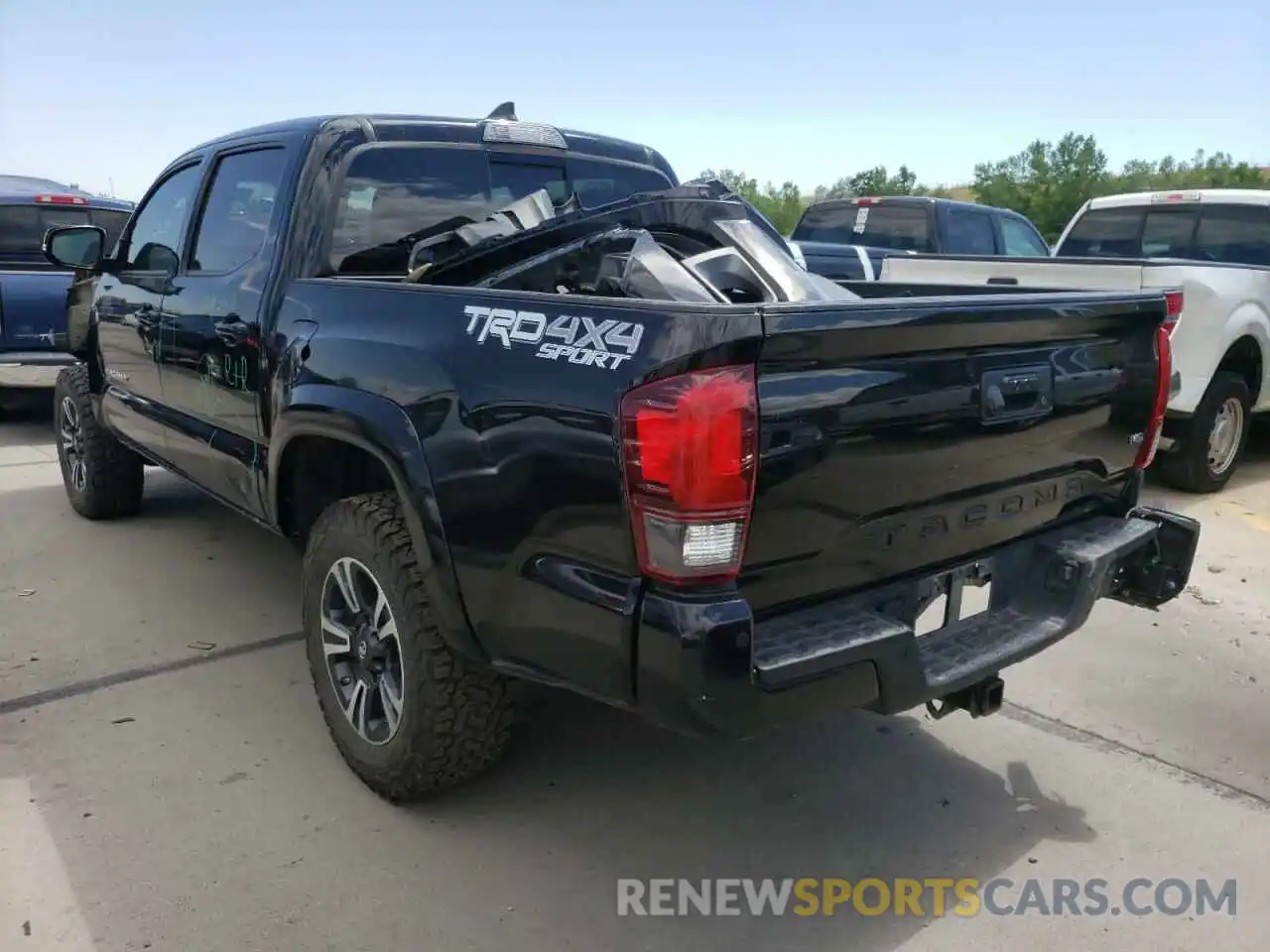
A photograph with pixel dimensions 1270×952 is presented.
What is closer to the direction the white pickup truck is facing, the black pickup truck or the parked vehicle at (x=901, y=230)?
the parked vehicle

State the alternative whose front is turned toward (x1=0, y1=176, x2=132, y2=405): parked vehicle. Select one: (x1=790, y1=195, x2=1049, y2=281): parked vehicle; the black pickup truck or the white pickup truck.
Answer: the black pickup truck

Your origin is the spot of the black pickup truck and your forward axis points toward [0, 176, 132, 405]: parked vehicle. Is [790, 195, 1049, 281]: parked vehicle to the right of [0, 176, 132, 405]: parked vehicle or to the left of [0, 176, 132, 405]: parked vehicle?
right

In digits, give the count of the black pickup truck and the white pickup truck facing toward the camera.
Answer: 0

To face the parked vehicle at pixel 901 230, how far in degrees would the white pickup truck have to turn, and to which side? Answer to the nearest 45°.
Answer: approximately 90° to its left

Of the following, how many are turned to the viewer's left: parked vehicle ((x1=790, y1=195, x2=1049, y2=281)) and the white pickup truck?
0

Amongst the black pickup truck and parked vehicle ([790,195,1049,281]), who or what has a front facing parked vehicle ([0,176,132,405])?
the black pickup truck

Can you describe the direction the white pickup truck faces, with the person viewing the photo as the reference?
facing away from the viewer and to the right of the viewer

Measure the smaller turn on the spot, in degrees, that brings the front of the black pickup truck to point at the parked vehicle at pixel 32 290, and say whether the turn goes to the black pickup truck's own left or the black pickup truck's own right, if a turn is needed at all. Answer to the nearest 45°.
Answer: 0° — it already faces it

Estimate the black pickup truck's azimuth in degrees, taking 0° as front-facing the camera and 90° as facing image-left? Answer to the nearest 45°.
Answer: approximately 135°

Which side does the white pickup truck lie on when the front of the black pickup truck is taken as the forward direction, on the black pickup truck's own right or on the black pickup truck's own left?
on the black pickup truck's own right

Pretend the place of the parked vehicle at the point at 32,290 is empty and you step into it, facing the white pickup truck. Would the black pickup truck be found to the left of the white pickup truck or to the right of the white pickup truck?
right
